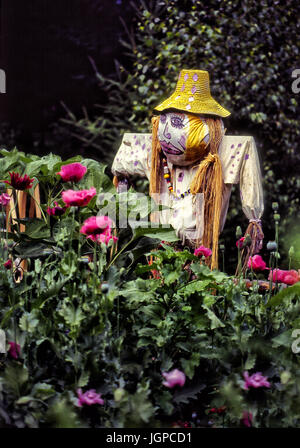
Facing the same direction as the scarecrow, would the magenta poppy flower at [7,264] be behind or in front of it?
in front

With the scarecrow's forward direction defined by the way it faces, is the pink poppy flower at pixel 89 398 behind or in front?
in front

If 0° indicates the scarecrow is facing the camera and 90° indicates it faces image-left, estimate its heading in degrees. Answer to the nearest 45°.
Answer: approximately 45°

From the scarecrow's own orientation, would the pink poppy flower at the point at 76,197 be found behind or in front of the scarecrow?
in front

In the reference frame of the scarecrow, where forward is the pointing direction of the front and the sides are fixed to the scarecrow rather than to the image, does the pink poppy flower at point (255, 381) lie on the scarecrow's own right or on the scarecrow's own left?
on the scarecrow's own left

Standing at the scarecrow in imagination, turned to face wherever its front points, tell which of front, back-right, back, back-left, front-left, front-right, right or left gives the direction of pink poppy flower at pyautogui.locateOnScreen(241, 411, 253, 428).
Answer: front-left

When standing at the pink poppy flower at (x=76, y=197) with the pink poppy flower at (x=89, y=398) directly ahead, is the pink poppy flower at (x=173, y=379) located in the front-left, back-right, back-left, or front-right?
front-left

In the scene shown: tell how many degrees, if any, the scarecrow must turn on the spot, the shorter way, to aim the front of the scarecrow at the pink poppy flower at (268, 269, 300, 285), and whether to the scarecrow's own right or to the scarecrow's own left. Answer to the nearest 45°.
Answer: approximately 45° to the scarecrow's own left
